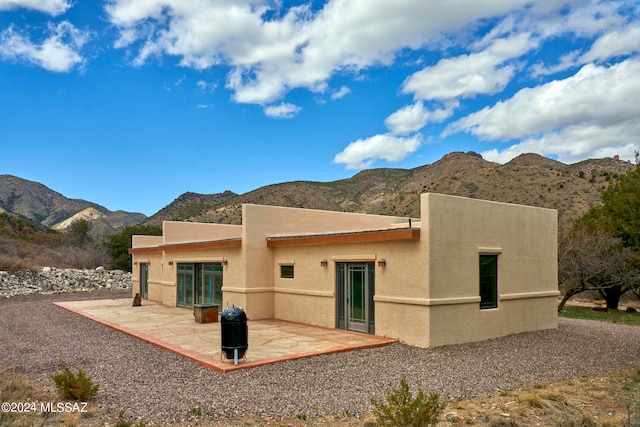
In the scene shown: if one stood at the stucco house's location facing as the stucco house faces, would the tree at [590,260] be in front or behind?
behind

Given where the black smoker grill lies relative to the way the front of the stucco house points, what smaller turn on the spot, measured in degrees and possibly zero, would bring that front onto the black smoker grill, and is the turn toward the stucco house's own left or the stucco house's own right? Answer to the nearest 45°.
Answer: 0° — it already faces it

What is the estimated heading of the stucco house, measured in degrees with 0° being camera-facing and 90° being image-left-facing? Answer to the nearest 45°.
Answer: approximately 45°

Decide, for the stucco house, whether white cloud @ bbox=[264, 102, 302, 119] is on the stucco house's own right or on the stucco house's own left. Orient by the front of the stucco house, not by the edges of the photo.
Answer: on the stucco house's own right

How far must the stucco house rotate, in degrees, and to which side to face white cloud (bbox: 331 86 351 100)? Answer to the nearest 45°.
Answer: approximately 135° to its right

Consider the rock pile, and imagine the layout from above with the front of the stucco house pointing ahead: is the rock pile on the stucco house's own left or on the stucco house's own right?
on the stucco house's own right

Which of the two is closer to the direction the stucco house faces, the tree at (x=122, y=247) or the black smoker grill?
the black smoker grill
